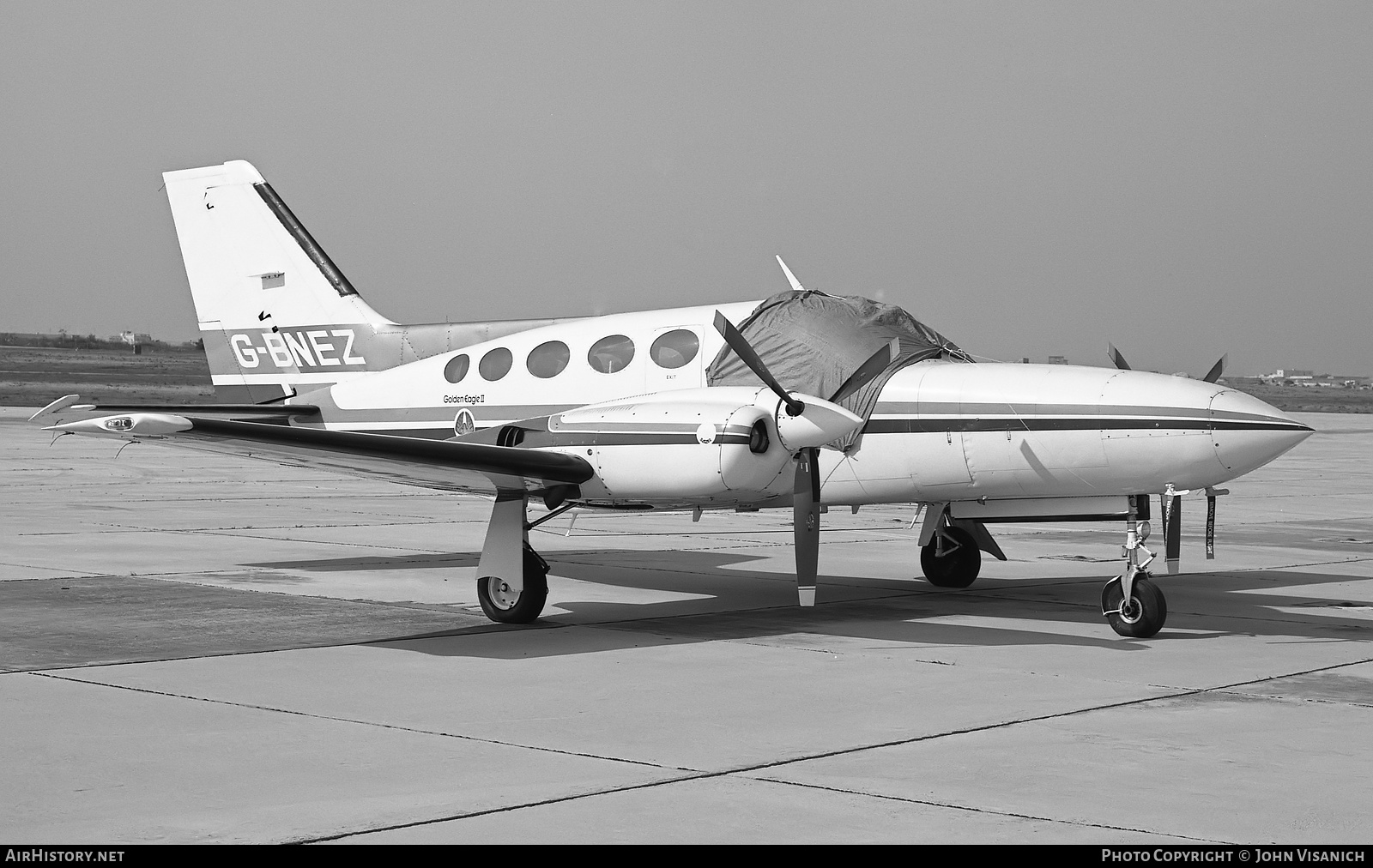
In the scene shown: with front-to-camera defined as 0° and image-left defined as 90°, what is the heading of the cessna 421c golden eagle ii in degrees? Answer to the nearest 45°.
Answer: approximately 315°
